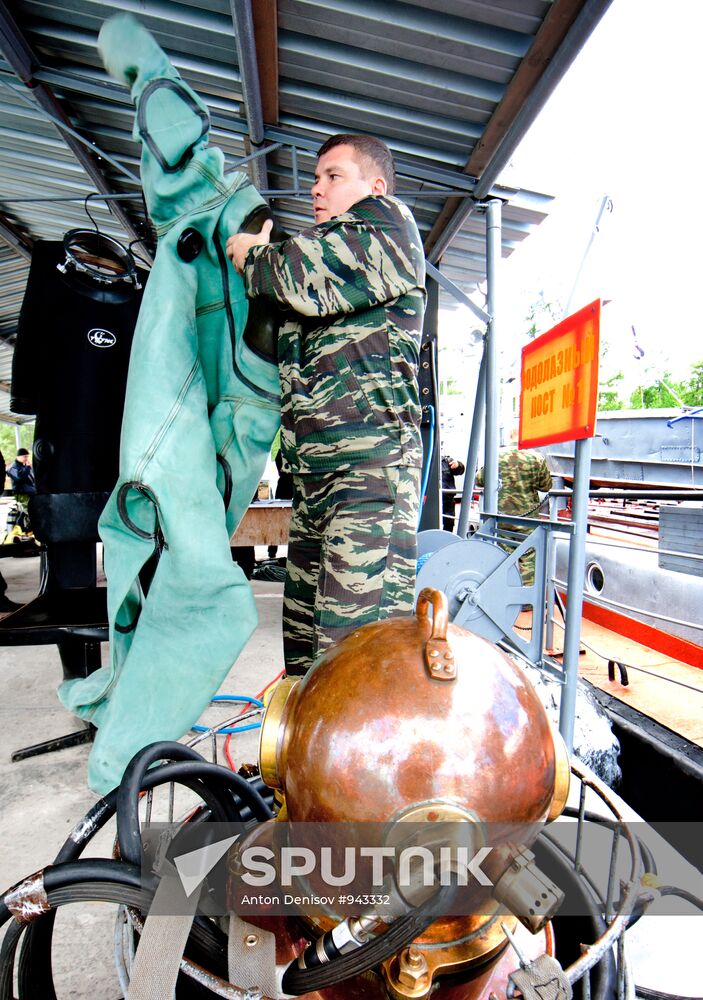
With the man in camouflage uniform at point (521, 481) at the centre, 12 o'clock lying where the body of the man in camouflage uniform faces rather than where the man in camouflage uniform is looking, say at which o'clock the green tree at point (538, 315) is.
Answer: The green tree is roughly at 12 o'clock from the man in camouflage uniform.

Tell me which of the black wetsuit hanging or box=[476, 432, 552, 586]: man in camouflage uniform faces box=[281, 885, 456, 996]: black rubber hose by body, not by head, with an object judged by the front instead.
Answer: the black wetsuit hanging

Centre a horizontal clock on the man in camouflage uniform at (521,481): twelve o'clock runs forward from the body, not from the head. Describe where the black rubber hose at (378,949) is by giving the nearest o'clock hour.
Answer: The black rubber hose is roughly at 6 o'clock from the man in camouflage uniform.

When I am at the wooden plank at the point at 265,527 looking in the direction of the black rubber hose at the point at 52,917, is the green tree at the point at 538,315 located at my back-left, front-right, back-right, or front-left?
back-left

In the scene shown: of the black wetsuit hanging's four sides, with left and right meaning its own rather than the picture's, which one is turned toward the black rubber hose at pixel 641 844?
front

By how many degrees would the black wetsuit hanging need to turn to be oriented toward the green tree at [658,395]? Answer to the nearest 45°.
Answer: approximately 135° to its left

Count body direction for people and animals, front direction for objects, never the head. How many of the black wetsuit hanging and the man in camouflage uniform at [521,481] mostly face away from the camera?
1

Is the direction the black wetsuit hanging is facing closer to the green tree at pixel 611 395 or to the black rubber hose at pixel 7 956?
the black rubber hose

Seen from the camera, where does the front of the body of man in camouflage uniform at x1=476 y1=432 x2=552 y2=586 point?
away from the camera

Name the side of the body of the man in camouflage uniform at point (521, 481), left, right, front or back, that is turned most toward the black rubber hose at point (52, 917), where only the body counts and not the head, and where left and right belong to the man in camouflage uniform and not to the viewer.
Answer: back

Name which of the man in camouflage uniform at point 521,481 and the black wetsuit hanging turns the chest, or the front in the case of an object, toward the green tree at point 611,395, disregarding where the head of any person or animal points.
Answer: the man in camouflage uniform
